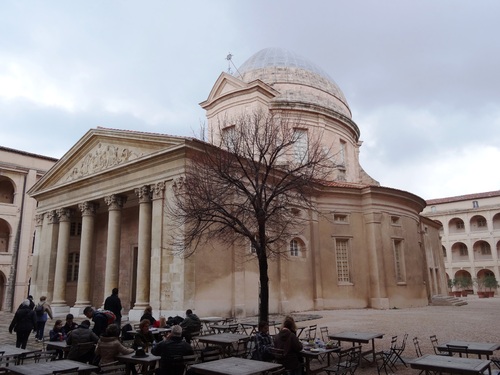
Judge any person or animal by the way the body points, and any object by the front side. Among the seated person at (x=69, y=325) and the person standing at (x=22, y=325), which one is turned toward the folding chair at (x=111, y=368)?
the seated person

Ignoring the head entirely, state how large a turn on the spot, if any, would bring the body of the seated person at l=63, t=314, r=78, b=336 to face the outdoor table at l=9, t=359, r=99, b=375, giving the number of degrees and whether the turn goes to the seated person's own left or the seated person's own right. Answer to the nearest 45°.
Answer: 0° — they already face it

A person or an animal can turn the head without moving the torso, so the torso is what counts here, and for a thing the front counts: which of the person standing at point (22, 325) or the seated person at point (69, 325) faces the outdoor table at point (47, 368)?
the seated person

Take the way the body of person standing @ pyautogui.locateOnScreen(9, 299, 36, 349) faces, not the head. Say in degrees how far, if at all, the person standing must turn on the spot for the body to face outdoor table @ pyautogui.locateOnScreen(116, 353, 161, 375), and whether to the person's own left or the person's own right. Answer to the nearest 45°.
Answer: approximately 180°

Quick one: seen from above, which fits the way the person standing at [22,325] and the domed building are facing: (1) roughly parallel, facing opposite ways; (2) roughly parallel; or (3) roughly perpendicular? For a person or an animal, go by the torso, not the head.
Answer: roughly perpendicular

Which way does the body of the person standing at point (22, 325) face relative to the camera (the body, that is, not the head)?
away from the camera
